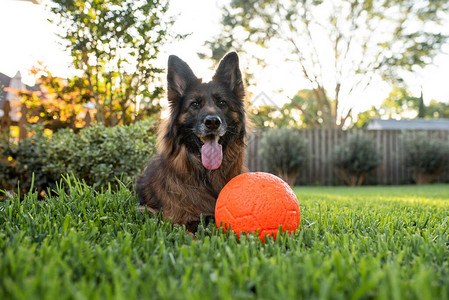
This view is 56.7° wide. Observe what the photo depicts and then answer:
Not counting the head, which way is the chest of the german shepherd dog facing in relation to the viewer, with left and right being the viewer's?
facing the viewer and to the right of the viewer

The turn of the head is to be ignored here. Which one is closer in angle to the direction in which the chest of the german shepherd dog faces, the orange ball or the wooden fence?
the orange ball

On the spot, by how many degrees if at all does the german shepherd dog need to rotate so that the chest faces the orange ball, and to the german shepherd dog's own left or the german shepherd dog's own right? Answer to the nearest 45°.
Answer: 0° — it already faces it

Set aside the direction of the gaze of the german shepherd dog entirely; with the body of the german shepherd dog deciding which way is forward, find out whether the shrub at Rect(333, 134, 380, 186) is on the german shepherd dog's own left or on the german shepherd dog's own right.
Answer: on the german shepherd dog's own left

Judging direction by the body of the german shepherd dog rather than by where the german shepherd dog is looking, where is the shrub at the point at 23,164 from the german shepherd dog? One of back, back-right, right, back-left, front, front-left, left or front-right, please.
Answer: back

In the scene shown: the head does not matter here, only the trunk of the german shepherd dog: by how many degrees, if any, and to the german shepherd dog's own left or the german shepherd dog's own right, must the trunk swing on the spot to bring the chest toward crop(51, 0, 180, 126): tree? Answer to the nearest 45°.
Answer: approximately 135° to the german shepherd dog's own left

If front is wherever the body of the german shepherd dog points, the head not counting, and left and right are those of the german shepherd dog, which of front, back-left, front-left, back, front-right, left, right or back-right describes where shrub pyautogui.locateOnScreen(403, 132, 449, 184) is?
left

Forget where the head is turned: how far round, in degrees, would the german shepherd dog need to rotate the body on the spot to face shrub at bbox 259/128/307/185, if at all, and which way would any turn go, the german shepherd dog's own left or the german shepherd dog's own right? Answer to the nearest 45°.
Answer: approximately 135° to the german shepherd dog's own left

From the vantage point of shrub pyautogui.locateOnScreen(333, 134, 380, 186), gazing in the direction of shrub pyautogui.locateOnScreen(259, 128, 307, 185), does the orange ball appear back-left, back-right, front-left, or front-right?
front-left

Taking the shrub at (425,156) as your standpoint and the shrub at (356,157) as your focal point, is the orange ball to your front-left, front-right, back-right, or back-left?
front-left

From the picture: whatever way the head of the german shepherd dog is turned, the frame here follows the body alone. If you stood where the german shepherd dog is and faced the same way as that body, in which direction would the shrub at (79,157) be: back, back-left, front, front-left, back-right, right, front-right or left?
back

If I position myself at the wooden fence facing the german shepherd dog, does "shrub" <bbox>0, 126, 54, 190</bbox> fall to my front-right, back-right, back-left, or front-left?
front-right

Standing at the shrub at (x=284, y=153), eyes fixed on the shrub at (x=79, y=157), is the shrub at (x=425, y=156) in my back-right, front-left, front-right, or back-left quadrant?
back-left

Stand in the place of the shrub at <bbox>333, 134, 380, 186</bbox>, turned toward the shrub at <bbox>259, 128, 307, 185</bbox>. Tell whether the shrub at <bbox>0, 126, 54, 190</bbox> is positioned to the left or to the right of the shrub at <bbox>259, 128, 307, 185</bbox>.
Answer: left
